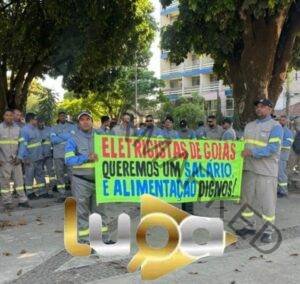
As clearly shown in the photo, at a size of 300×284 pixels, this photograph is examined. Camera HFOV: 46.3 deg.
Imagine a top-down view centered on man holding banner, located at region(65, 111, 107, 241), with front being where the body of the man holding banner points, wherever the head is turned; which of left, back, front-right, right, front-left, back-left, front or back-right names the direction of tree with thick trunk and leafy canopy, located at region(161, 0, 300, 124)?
left

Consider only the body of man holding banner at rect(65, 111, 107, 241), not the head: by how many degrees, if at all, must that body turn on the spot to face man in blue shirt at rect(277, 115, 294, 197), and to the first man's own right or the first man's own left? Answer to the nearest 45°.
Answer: approximately 90° to the first man's own left

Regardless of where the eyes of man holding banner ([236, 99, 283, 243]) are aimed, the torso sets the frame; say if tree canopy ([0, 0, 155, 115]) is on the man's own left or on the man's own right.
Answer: on the man's own right

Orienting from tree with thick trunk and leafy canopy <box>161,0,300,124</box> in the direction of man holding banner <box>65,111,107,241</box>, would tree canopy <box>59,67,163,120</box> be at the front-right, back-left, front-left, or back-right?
back-right

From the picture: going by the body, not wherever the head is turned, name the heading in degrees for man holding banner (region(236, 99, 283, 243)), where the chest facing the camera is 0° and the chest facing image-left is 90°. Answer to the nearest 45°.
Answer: approximately 45°

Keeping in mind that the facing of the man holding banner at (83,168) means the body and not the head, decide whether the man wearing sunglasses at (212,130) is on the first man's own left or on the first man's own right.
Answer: on the first man's own left

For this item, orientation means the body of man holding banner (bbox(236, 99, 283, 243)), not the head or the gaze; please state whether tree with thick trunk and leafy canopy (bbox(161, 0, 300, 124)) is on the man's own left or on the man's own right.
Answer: on the man's own right

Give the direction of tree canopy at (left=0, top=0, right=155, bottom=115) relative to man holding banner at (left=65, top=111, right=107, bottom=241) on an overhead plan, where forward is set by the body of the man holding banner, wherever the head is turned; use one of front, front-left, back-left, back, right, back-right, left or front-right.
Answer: back-left
